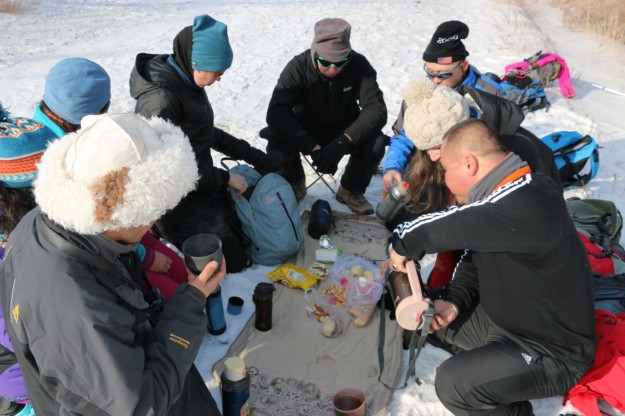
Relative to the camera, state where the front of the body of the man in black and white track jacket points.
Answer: to the viewer's left

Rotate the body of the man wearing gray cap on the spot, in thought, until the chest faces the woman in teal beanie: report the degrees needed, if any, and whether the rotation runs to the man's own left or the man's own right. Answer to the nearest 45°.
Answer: approximately 45° to the man's own right

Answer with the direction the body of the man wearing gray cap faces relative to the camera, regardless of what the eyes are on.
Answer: toward the camera

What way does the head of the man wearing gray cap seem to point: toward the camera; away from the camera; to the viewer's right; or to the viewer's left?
toward the camera

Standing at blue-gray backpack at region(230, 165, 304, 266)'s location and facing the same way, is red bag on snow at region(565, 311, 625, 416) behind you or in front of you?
in front

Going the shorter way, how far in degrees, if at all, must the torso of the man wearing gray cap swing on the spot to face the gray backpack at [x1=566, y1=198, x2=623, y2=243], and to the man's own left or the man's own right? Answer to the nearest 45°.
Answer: approximately 45° to the man's own left

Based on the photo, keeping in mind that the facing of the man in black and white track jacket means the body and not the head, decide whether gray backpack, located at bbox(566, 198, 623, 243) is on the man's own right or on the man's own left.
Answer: on the man's own right

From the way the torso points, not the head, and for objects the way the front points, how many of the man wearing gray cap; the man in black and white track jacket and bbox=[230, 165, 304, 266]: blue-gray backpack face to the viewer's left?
1

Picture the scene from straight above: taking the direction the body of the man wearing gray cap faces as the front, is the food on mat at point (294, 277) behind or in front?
in front

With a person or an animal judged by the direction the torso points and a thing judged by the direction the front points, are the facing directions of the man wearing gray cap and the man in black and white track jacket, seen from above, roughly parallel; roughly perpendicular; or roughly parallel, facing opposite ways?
roughly perpendicular

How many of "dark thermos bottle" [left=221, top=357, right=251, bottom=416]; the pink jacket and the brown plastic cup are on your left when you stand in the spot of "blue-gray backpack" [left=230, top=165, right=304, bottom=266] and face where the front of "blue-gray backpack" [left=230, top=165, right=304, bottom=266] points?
1

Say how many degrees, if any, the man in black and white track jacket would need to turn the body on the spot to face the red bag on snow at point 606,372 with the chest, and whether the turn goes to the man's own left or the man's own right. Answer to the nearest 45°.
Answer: approximately 180°

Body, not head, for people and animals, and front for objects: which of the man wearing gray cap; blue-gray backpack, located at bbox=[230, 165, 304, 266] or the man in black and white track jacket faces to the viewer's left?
the man in black and white track jacket

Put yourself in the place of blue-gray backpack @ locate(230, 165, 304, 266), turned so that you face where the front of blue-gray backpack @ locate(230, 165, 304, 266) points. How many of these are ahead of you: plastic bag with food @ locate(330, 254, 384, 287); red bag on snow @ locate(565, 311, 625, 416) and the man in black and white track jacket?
3

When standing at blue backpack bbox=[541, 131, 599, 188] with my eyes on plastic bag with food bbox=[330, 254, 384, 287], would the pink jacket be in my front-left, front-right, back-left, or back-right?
back-right

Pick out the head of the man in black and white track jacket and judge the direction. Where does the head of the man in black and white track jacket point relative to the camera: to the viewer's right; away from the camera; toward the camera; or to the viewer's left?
to the viewer's left

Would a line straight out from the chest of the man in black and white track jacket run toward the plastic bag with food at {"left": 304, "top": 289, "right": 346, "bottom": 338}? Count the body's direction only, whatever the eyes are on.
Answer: yes
